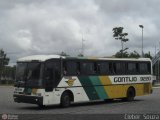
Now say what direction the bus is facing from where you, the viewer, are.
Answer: facing the viewer and to the left of the viewer
